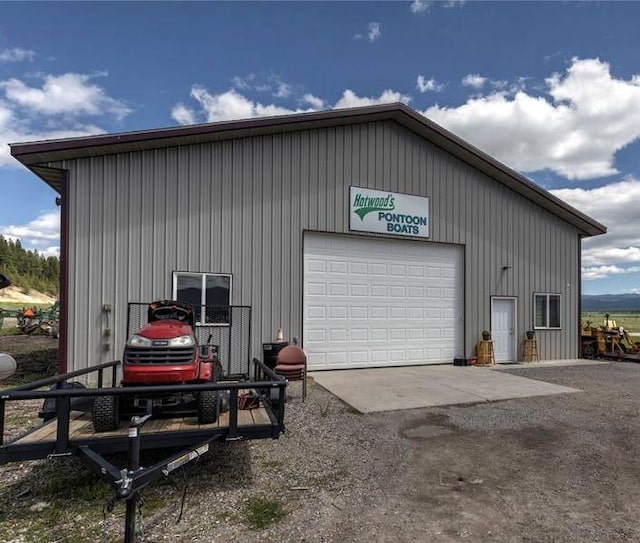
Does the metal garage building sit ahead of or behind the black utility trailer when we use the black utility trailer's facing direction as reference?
behind

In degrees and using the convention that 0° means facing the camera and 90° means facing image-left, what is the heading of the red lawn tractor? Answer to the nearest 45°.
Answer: approximately 0°

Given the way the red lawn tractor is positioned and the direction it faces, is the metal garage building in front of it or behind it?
behind

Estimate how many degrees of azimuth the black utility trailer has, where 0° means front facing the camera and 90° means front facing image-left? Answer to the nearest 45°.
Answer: approximately 0°
